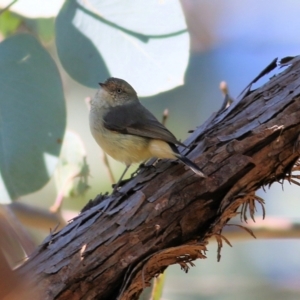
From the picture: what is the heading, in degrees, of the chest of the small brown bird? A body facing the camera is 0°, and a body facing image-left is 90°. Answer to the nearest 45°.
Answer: approximately 90°
